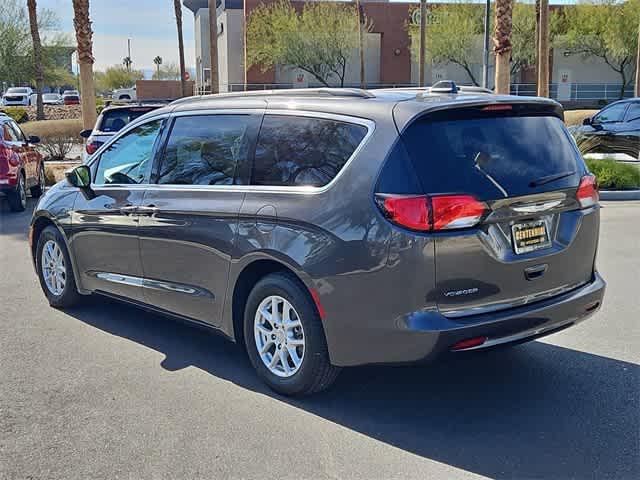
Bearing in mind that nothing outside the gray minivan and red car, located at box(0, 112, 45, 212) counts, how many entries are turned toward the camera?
0

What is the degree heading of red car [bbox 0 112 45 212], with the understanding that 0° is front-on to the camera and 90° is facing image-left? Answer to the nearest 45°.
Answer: approximately 225°

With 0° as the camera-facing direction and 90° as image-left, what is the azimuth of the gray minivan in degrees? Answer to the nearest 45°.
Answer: approximately 135°

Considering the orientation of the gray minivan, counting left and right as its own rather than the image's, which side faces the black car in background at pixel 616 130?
right

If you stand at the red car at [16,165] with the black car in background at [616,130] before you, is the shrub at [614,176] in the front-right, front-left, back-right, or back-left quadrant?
front-right

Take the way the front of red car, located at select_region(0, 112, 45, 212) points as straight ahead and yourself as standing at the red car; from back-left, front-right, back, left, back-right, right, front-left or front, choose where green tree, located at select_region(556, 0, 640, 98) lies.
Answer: front

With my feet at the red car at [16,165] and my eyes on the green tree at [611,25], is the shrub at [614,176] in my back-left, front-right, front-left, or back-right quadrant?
front-right

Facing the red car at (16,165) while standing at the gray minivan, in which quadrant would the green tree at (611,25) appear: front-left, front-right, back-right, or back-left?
front-right

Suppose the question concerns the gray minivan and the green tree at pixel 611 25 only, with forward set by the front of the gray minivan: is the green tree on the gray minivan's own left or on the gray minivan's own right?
on the gray minivan's own right

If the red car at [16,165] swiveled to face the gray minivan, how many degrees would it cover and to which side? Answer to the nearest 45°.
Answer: approximately 135° to its right
